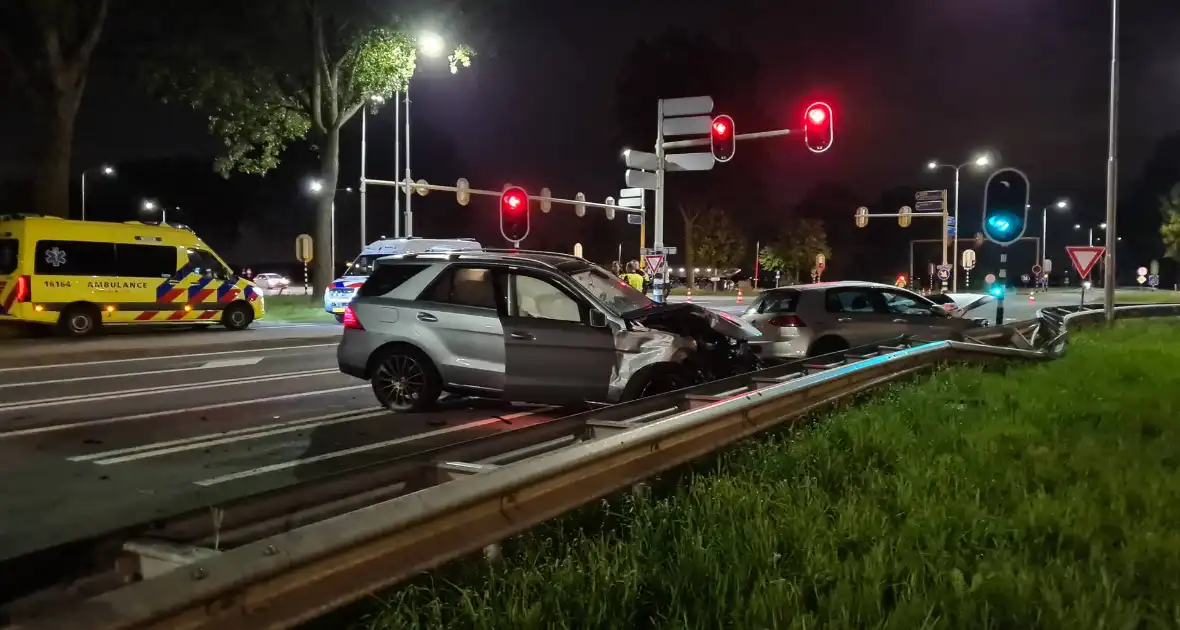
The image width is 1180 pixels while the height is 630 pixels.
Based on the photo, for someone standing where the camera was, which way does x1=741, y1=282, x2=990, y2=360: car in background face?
facing away from the viewer and to the right of the viewer

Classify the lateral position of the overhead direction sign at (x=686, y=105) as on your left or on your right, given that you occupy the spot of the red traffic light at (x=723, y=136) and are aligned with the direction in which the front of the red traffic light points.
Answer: on your right

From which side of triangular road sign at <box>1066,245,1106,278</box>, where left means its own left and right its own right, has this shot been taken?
front

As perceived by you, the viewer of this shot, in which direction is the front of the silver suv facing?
facing to the right of the viewer

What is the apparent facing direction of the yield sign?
toward the camera

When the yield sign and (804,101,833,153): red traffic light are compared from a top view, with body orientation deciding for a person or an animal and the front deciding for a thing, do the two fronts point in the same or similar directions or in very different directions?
same or similar directions

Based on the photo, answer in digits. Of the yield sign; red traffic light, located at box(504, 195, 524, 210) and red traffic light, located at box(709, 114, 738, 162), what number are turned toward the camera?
3

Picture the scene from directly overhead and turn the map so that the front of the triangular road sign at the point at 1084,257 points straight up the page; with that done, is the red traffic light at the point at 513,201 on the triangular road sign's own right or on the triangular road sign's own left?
on the triangular road sign's own right

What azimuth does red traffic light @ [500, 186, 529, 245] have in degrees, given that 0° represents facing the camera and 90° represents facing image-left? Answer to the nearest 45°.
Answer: approximately 0°

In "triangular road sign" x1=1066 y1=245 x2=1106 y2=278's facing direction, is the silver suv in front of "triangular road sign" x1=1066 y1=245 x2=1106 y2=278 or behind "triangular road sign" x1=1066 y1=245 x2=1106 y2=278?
in front

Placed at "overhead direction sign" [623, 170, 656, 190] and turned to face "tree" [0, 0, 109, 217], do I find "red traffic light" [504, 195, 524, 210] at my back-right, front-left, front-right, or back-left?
front-right

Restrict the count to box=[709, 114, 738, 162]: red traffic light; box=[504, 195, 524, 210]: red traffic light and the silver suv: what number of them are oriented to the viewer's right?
1

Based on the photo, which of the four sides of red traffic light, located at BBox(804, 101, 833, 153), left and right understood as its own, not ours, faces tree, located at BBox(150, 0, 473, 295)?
right

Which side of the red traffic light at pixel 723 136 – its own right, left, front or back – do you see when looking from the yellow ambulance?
right

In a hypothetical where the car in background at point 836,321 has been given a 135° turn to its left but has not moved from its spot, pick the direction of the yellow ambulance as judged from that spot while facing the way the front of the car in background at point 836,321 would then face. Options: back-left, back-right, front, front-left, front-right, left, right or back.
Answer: front

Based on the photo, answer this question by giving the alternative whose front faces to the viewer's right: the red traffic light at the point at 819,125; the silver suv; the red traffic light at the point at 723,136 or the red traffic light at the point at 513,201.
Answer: the silver suv

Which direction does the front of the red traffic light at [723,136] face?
toward the camera
